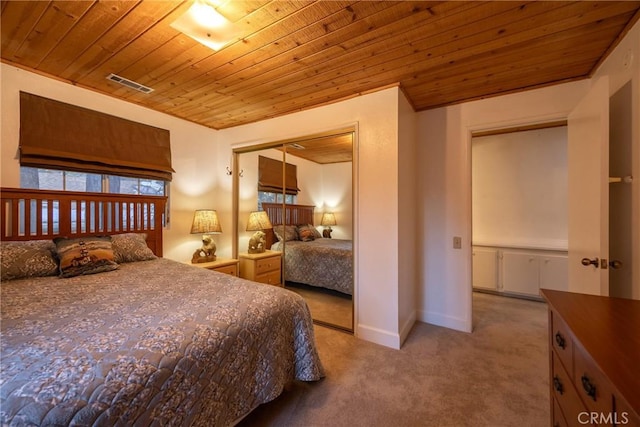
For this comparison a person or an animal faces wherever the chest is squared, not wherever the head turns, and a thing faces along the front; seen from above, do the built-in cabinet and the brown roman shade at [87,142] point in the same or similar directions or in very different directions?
very different directions

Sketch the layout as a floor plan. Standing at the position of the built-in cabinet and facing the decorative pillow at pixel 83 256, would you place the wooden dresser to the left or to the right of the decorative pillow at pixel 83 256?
left

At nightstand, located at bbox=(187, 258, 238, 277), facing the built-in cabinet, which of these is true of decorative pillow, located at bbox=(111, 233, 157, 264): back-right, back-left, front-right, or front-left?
back-right

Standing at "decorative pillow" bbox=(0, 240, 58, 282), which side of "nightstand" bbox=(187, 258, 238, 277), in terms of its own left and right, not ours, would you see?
right

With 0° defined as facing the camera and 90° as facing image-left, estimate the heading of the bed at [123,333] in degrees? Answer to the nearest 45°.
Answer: approximately 315°

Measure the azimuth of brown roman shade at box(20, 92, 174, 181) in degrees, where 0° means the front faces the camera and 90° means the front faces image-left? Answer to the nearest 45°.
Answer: approximately 315°

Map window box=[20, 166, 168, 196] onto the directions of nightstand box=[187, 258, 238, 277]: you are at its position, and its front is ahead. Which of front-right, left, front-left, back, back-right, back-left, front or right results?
back-right
